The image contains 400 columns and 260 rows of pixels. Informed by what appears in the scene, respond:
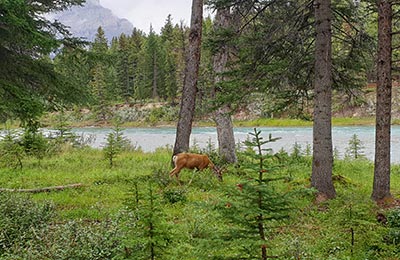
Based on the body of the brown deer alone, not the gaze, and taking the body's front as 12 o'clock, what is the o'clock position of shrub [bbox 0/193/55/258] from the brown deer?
The shrub is roughly at 4 o'clock from the brown deer.

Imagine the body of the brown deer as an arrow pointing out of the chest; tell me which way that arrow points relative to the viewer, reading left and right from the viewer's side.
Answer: facing to the right of the viewer

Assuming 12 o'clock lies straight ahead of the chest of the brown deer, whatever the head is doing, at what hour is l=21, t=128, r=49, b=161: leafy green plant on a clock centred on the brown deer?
The leafy green plant is roughly at 7 o'clock from the brown deer.

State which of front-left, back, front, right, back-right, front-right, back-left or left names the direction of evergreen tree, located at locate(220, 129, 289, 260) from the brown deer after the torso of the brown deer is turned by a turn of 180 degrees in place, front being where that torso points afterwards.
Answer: left
